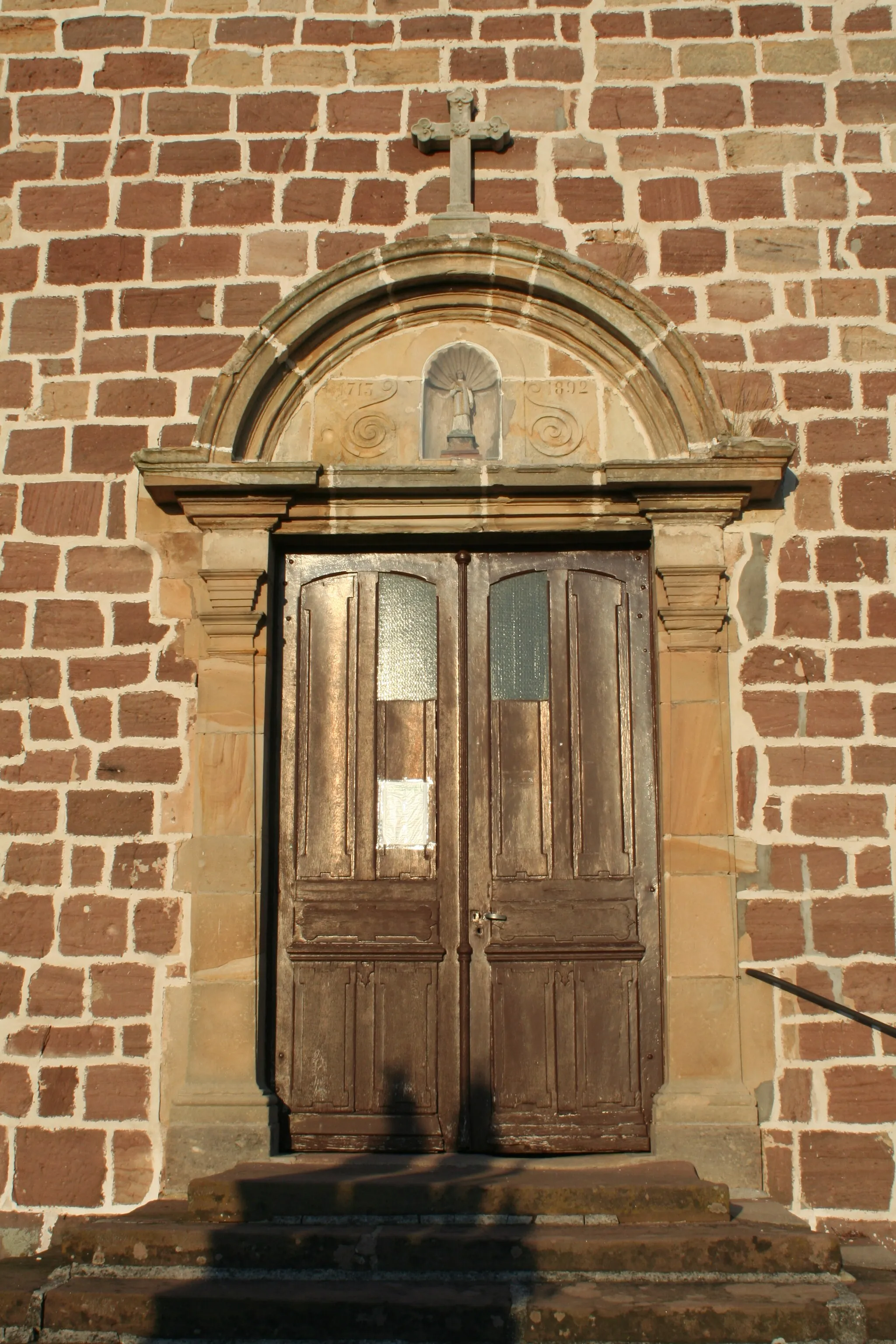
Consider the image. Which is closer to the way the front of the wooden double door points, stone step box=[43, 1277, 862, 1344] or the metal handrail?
the stone step

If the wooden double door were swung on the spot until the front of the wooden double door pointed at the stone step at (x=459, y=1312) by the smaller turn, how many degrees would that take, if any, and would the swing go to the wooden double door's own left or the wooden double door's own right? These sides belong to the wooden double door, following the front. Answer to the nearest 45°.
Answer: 0° — it already faces it

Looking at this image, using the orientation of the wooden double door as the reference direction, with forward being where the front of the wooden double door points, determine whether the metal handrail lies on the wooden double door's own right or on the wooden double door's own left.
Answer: on the wooden double door's own left

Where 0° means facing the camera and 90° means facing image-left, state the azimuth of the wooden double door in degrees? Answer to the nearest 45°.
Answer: approximately 0°
